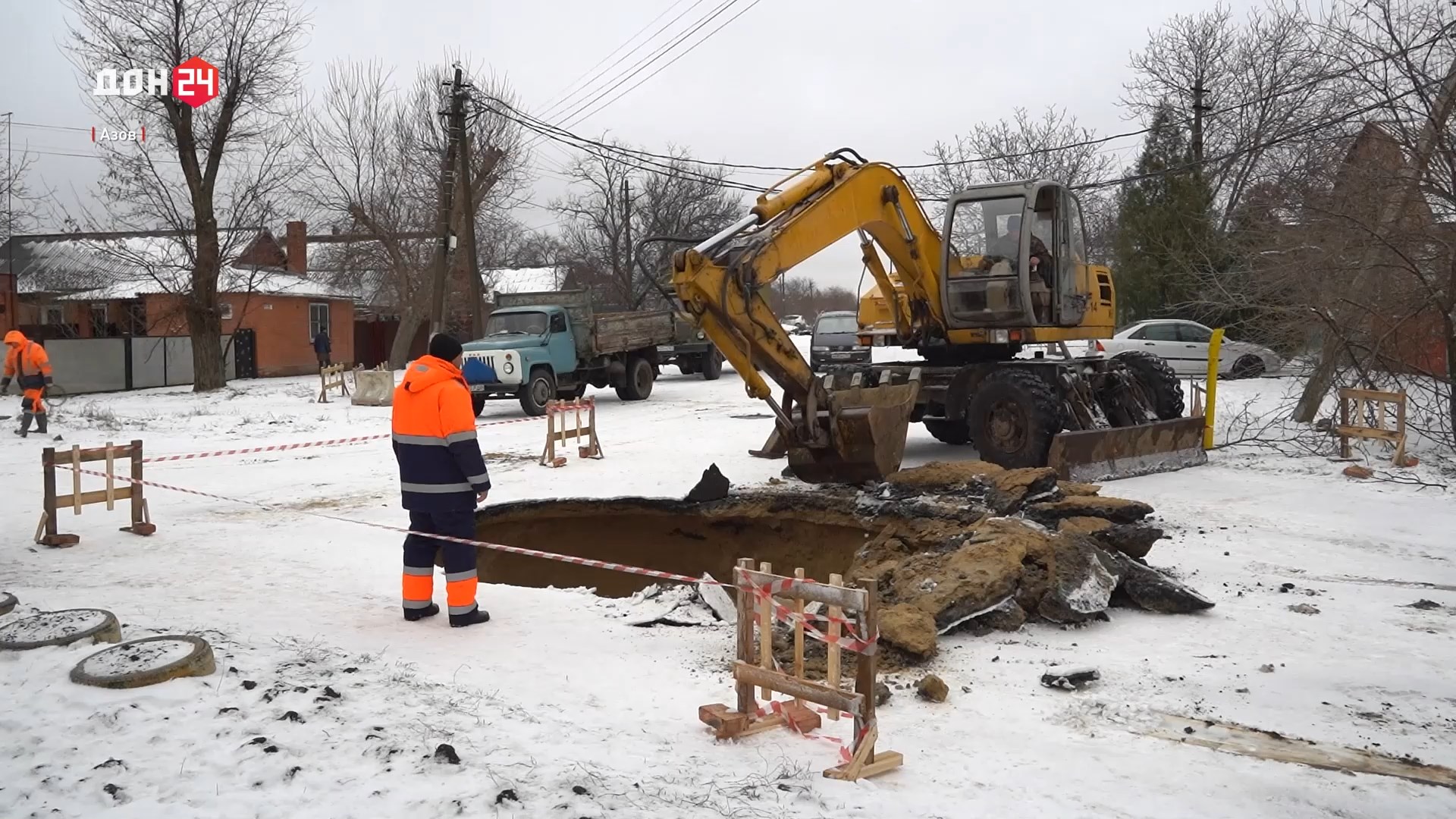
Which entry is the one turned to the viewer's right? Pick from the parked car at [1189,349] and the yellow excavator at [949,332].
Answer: the parked car

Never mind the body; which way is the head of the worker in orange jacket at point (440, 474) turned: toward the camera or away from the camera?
away from the camera

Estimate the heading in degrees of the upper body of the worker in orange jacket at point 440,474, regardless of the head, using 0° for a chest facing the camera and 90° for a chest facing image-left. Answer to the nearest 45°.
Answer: approximately 225°

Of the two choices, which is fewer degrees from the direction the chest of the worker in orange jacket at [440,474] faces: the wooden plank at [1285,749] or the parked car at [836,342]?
the parked car

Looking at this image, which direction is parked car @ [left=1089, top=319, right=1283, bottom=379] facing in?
to the viewer's right

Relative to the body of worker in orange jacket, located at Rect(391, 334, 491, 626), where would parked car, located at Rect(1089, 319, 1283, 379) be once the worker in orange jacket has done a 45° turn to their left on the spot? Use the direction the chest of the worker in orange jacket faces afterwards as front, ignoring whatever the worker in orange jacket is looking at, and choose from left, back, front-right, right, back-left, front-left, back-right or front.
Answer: front-right

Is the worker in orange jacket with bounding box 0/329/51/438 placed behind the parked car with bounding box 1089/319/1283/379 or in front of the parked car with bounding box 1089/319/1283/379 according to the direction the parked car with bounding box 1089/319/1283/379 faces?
behind

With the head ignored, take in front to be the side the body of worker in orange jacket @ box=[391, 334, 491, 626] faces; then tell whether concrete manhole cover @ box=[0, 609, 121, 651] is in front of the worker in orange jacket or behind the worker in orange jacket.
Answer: behind

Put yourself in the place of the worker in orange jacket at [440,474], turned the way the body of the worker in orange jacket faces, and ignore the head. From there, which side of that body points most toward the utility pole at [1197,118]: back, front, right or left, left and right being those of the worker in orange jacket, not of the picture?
front

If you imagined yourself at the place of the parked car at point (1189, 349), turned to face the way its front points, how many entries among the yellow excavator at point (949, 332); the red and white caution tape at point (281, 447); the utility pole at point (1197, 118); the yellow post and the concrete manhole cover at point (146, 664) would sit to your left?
1

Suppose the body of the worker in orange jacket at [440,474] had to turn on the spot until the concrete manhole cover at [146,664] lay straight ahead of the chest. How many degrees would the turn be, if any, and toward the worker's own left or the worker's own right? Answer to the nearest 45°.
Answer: approximately 180°

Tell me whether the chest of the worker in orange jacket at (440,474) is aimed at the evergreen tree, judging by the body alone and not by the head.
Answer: yes

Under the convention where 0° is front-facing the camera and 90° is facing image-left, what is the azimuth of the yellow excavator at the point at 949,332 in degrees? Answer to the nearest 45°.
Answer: approximately 45°

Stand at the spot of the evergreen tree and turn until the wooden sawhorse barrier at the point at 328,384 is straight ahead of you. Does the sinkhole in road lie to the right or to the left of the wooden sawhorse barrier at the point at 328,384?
left

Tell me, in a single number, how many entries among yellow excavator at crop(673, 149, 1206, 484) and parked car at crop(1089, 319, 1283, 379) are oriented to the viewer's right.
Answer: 1
